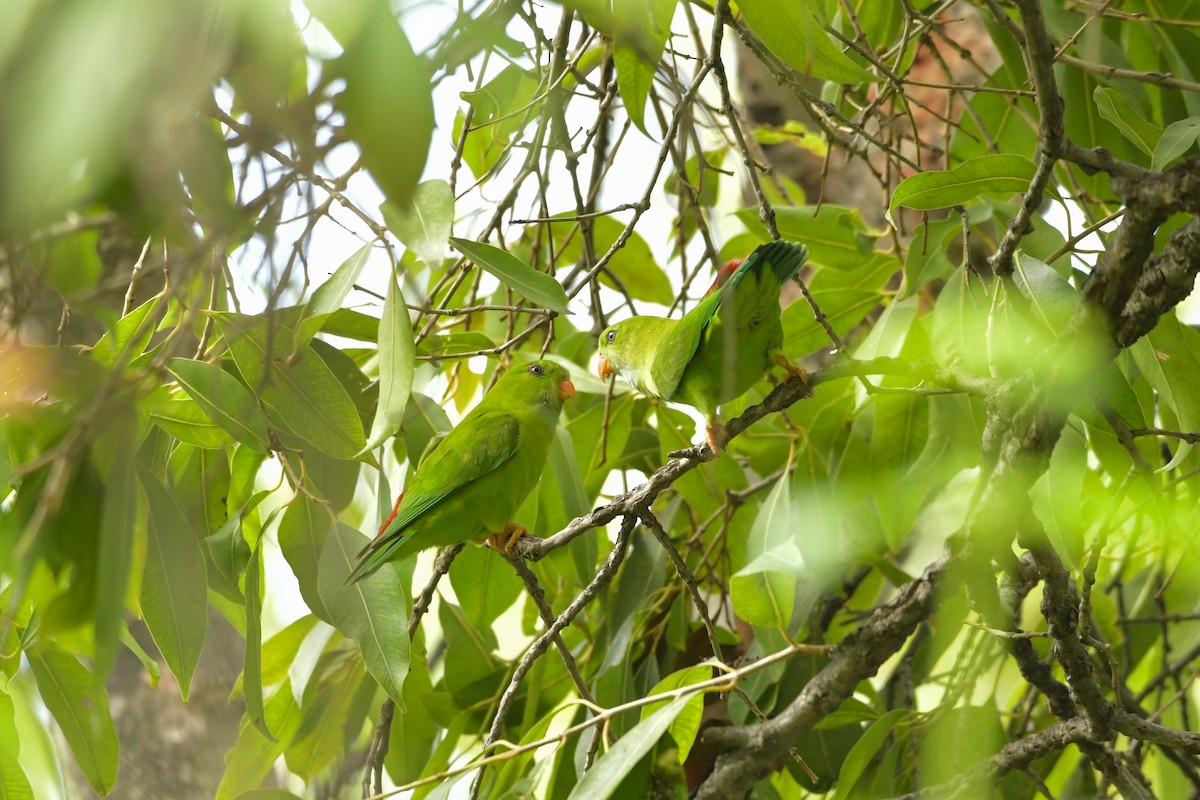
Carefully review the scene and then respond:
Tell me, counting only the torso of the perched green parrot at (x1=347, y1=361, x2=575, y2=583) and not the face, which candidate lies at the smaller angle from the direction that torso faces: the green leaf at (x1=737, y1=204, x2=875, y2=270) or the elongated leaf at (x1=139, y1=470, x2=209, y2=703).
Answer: the green leaf

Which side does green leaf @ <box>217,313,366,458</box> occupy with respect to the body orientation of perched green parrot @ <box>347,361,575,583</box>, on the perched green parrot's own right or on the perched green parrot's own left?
on the perched green parrot's own right

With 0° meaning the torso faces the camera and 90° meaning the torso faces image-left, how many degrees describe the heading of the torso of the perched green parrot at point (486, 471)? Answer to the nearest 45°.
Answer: approximately 270°

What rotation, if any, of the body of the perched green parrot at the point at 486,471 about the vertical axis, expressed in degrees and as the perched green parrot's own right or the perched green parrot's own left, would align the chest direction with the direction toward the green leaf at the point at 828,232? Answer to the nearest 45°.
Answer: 0° — it already faces it

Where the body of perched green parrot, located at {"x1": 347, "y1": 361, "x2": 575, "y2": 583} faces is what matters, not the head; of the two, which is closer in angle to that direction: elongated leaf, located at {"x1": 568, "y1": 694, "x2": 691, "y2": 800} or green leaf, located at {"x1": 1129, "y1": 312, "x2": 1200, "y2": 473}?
the green leaf
